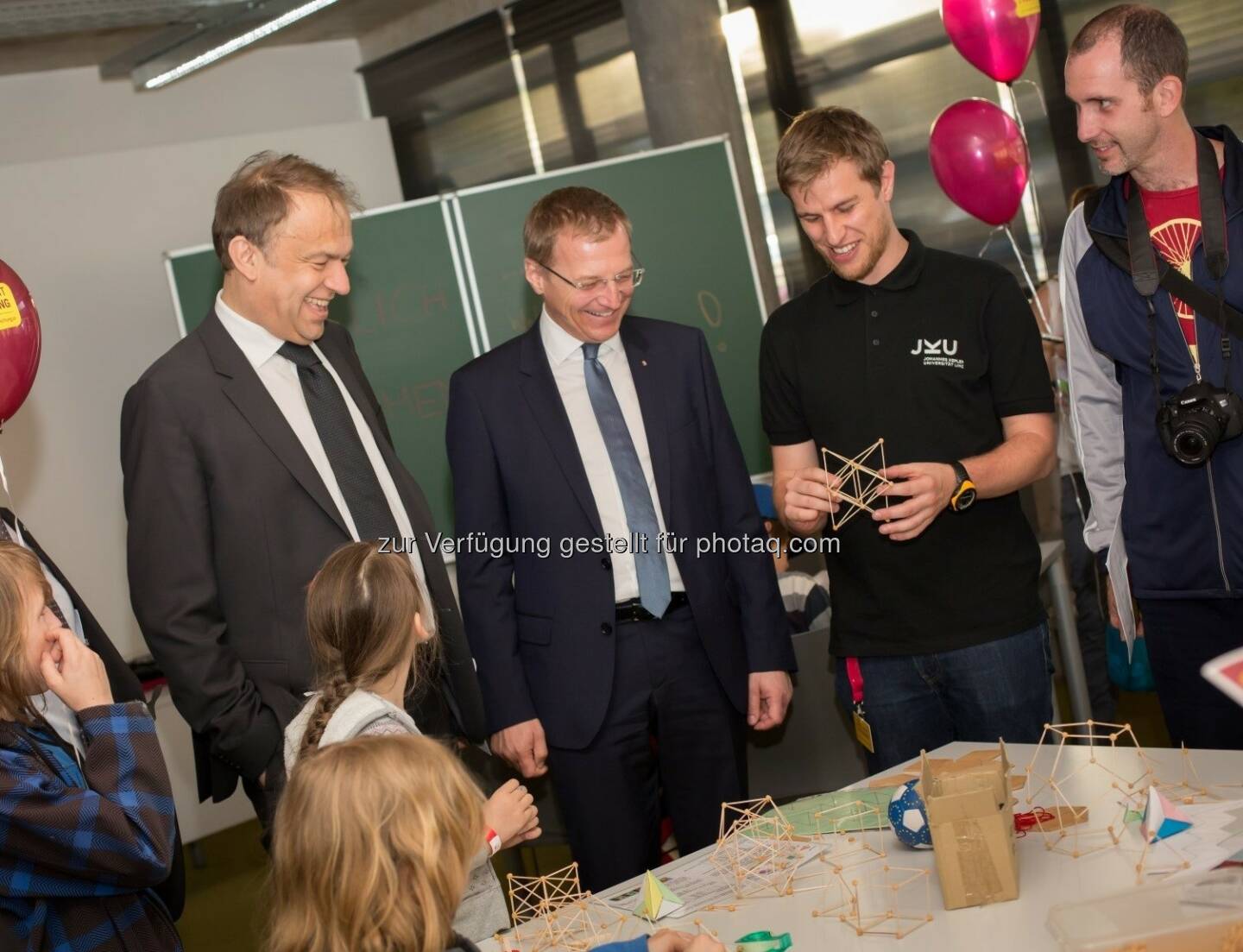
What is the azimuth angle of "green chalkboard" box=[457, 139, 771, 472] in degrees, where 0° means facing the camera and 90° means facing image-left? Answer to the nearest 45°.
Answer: approximately 0°

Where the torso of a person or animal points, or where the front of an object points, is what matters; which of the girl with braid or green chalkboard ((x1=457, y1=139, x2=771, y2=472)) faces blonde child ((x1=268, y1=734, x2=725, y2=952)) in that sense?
the green chalkboard

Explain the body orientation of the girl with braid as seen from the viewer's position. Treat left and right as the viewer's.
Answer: facing away from the viewer and to the right of the viewer

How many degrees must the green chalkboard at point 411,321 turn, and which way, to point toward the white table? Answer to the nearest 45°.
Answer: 0° — it already faces it

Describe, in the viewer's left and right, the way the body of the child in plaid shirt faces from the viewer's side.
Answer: facing to the right of the viewer

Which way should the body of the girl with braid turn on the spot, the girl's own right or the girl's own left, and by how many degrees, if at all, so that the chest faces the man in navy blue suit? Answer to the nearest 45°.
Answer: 0° — they already face them

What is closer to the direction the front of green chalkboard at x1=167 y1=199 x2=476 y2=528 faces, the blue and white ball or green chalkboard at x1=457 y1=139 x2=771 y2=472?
the blue and white ball

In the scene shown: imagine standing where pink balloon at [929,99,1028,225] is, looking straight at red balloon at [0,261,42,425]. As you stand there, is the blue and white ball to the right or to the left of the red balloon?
left

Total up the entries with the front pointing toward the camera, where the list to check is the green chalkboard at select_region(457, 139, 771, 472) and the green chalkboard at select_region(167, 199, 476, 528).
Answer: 2

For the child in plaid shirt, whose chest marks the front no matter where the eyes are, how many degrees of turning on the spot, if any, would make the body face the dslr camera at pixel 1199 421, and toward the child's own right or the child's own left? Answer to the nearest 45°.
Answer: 0° — they already face it
